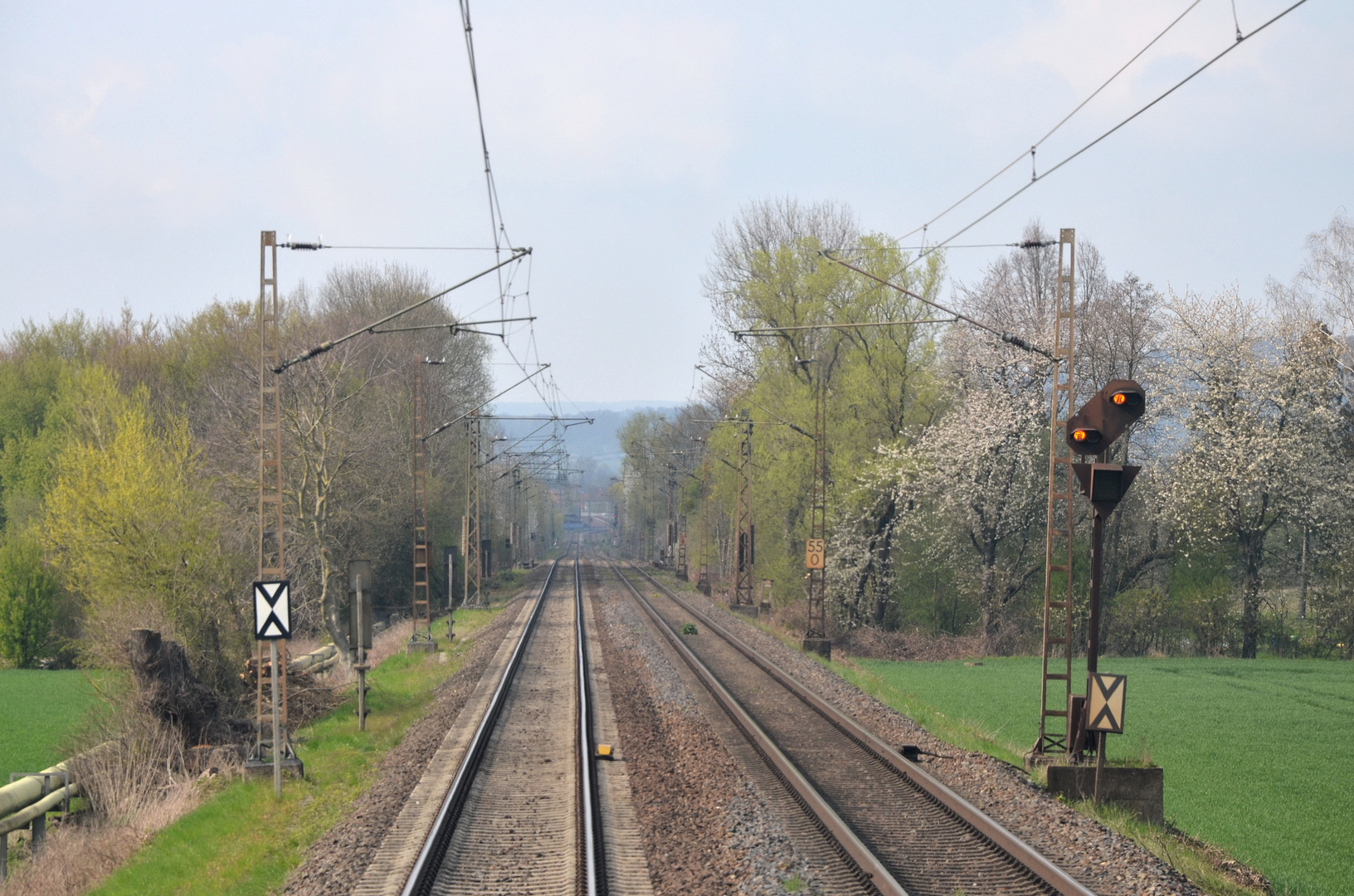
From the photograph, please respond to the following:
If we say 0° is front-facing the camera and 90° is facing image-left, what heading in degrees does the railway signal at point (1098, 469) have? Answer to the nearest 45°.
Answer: approximately 0°

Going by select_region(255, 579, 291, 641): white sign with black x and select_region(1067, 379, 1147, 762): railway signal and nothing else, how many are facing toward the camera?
2

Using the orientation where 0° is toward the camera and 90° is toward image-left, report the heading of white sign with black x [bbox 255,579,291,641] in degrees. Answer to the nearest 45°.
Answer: approximately 0°

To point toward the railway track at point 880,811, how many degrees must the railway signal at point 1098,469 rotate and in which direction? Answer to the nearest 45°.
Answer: approximately 45° to its right

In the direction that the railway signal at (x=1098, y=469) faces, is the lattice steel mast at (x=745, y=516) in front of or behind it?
behind

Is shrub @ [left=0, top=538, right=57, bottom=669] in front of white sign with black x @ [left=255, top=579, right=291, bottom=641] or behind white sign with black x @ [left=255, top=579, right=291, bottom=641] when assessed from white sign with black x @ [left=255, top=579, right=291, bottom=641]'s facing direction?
behind

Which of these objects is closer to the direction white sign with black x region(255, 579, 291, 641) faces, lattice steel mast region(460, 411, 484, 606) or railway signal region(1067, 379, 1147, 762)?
the railway signal
